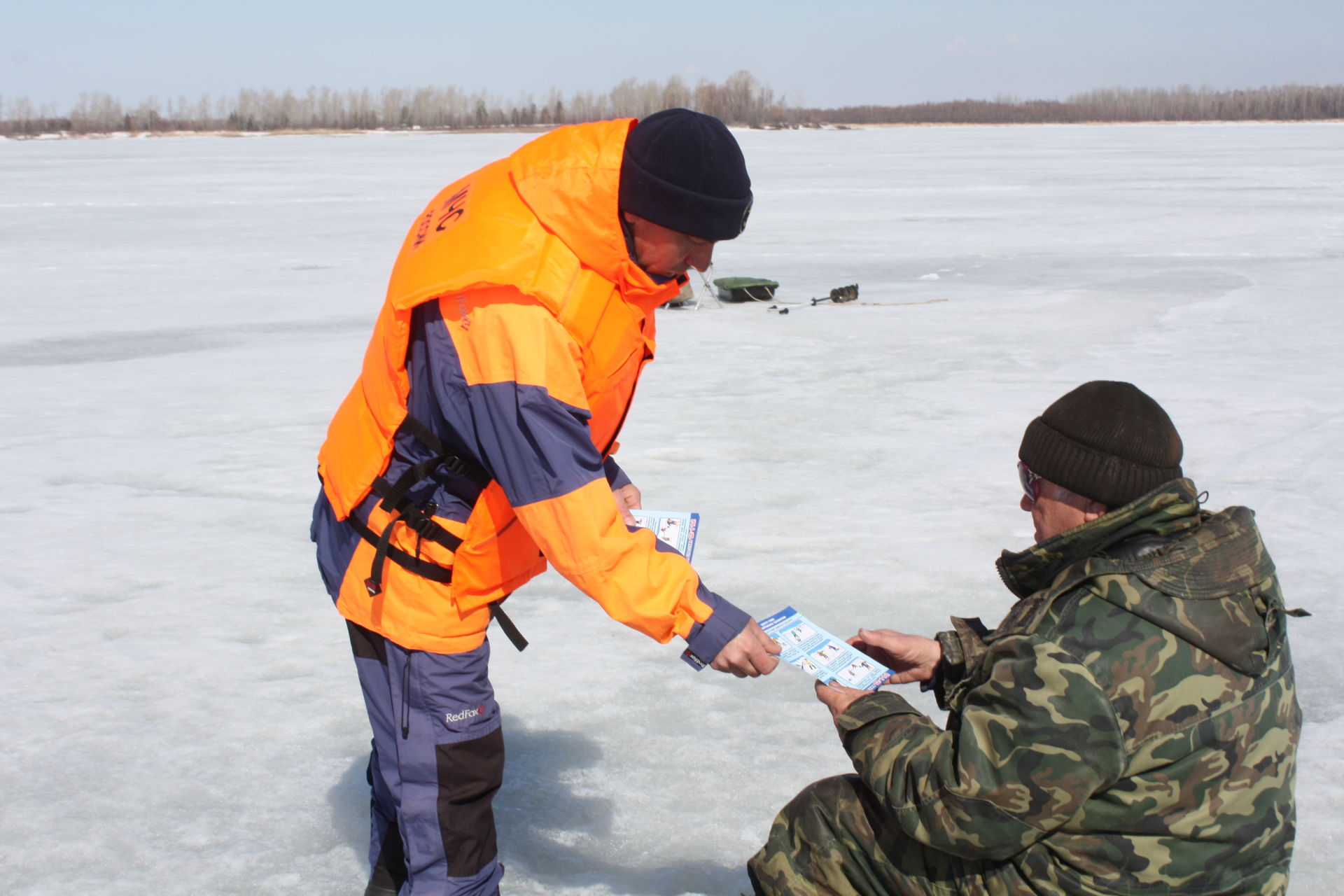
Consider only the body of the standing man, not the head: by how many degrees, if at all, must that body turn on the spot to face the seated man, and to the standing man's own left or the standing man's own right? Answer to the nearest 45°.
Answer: approximately 45° to the standing man's own right

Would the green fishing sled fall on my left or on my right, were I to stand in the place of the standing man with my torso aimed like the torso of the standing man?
on my left

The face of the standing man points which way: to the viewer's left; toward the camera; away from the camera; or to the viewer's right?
to the viewer's right

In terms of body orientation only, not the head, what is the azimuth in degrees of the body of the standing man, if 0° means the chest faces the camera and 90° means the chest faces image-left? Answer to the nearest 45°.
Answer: approximately 270°

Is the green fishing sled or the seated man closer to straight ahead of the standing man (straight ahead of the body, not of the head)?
the seated man
